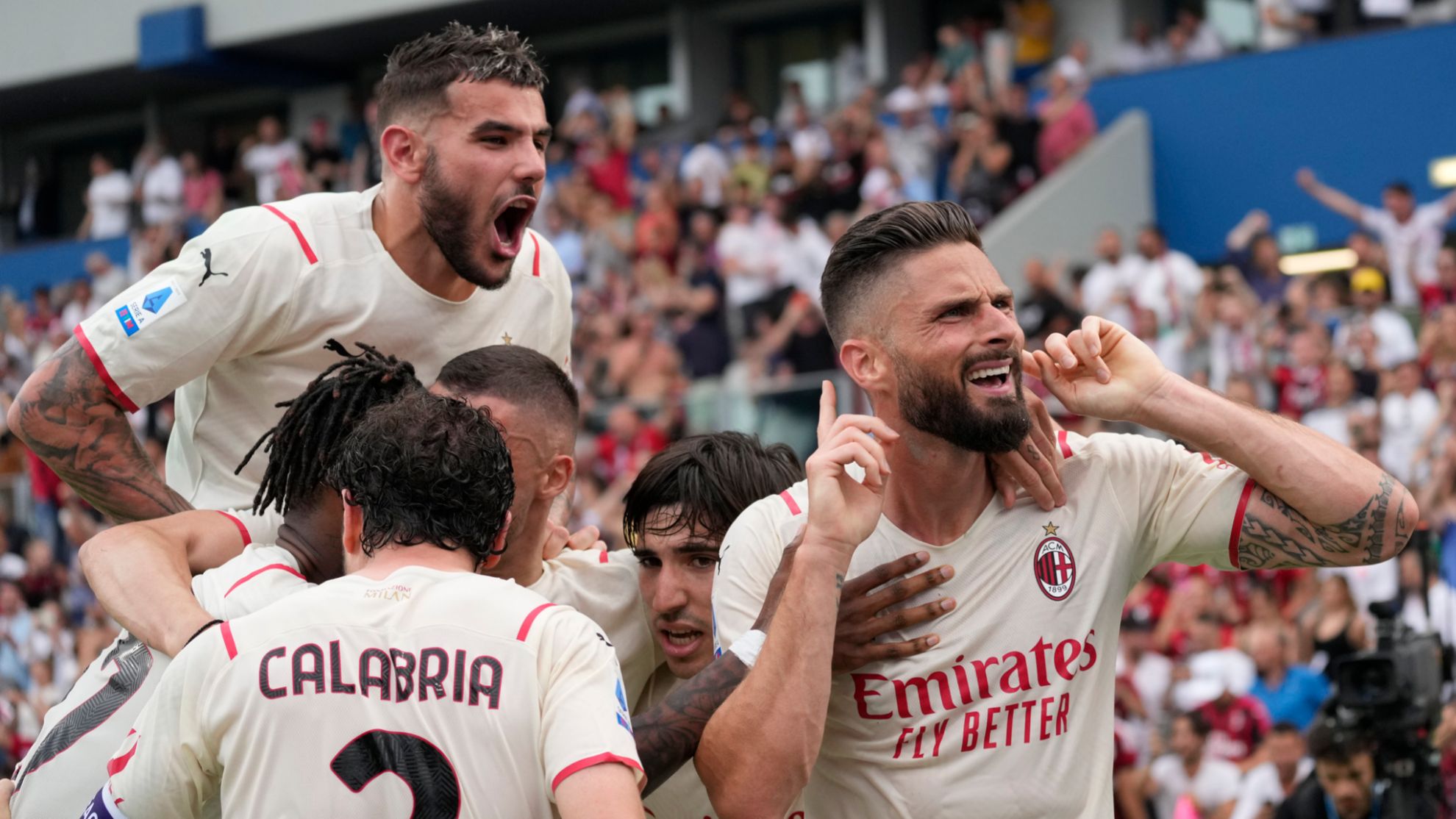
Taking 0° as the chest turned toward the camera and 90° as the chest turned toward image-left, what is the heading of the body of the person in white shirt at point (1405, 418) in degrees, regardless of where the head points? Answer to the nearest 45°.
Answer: approximately 0°

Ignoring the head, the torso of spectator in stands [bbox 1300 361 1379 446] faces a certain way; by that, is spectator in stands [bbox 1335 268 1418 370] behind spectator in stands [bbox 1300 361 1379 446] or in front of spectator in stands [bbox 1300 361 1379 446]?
behind

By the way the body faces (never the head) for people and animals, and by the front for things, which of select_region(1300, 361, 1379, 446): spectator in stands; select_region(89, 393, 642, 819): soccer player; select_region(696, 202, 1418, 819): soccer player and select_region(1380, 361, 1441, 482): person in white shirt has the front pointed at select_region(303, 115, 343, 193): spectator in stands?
select_region(89, 393, 642, 819): soccer player

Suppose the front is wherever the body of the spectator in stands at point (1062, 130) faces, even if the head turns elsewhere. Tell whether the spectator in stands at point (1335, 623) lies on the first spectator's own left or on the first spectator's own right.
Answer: on the first spectator's own left

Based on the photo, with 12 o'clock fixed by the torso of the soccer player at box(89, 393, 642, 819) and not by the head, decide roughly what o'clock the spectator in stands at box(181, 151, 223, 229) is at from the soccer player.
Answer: The spectator in stands is roughly at 12 o'clock from the soccer player.

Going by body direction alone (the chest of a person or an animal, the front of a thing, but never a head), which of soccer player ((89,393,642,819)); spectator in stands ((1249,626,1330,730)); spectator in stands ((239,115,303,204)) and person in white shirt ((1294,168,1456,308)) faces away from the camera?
the soccer player

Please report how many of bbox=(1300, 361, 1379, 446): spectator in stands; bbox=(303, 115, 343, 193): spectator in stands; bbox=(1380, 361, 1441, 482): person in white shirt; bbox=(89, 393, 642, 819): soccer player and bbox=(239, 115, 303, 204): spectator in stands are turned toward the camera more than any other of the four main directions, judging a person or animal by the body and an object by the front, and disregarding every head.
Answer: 4

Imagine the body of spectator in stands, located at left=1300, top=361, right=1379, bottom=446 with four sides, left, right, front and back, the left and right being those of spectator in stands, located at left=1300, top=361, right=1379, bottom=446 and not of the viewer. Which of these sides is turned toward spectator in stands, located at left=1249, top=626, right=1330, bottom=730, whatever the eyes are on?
front
